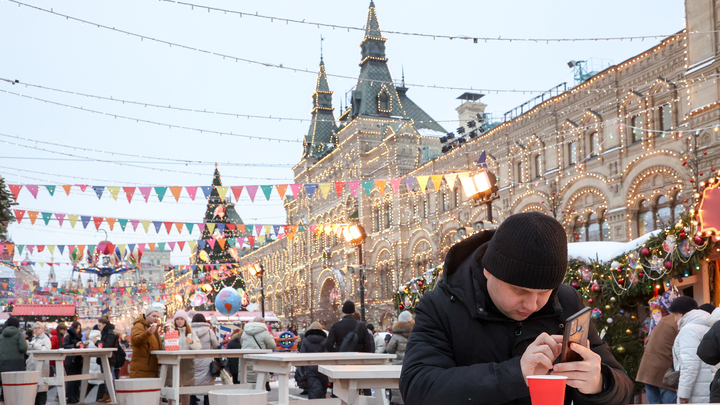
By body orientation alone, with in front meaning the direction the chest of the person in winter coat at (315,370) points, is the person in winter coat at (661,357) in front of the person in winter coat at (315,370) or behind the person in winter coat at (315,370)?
behind

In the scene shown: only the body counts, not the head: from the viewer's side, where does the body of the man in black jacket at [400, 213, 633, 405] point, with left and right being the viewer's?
facing the viewer and to the right of the viewer

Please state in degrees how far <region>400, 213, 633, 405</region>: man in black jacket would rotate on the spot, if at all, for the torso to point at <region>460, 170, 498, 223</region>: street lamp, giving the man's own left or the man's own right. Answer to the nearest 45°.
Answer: approximately 135° to the man's own left

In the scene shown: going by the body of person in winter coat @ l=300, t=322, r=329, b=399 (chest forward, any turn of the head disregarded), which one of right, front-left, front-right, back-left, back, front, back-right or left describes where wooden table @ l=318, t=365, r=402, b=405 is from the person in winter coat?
back

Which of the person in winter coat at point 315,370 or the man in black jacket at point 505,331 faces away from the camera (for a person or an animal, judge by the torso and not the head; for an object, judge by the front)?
the person in winter coat

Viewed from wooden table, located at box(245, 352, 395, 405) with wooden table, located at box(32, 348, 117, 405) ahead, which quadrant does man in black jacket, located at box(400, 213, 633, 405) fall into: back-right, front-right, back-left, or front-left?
back-left

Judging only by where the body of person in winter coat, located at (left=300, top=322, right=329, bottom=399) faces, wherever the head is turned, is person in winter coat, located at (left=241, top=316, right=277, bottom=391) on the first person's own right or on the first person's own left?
on the first person's own left

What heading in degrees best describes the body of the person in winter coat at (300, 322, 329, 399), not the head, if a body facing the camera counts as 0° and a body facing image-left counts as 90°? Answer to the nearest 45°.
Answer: approximately 180°

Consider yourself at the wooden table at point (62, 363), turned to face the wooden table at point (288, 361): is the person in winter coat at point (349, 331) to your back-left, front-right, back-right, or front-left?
front-left

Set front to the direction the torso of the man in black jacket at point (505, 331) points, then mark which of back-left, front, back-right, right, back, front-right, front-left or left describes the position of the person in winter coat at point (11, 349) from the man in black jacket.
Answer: back

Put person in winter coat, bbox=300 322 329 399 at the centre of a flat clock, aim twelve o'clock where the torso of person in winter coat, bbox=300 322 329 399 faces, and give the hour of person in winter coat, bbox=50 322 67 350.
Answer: person in winter coat, bbox=50 322 67 350 is roughly at 10 o'clock from person in winter coat, bbox=300 322 329 399.
